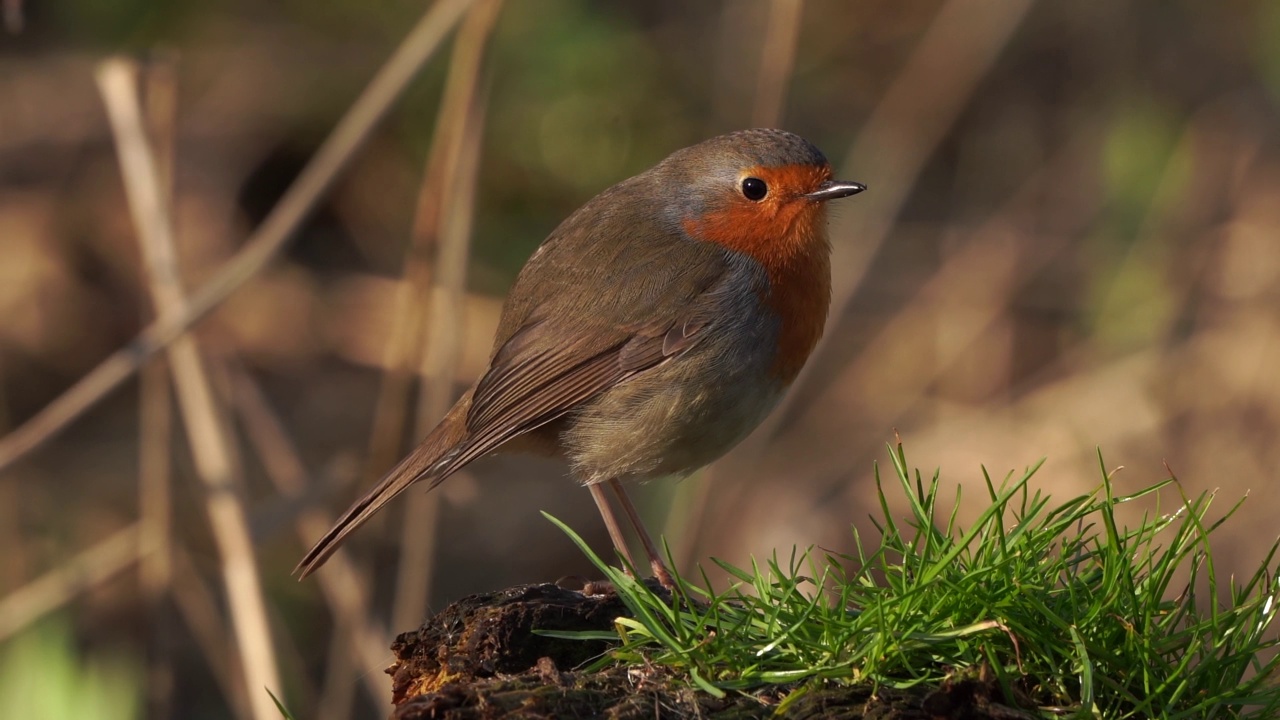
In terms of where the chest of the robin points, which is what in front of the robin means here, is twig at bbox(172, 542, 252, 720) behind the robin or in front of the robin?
behind

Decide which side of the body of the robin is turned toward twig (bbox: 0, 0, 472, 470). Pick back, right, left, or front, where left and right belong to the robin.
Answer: back

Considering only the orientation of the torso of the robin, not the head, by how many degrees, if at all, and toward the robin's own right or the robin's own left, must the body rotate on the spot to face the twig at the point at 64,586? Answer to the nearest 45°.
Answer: approximately 180°

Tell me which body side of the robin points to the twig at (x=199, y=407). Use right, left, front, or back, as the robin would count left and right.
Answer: back

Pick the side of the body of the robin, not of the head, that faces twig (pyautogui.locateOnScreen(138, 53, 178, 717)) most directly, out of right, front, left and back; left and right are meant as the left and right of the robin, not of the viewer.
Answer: back

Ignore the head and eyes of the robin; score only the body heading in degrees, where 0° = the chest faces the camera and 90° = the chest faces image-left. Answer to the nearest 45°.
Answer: approximately 270°

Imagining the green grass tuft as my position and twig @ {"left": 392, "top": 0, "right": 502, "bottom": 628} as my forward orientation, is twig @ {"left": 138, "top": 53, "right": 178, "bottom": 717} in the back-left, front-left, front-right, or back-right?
front-left
